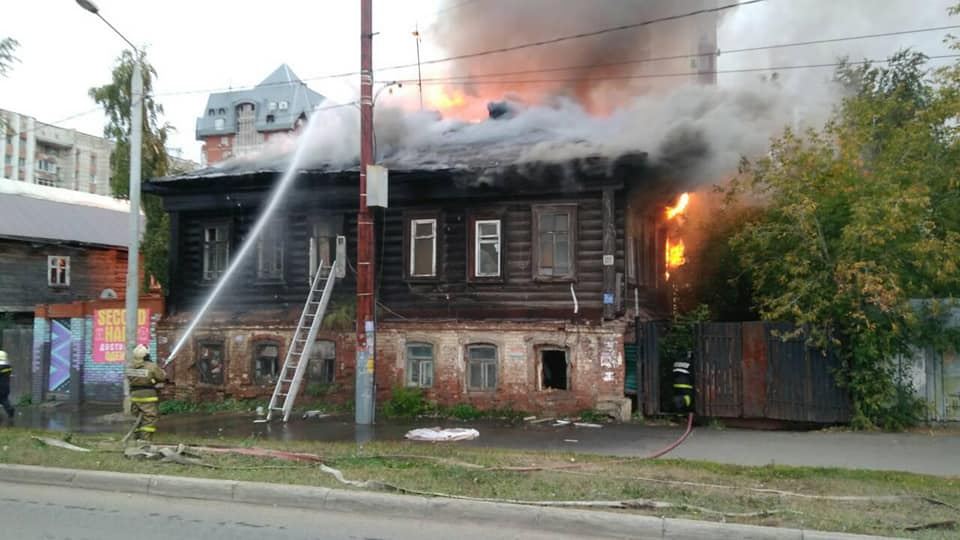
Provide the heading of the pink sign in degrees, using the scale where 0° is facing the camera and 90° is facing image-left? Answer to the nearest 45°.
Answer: approximately 0°

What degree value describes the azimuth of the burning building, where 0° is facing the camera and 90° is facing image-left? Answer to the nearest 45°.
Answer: approximately 0°

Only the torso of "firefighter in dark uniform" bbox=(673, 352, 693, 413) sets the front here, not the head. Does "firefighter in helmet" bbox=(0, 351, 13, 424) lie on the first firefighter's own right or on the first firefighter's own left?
on the first firefighter's own left

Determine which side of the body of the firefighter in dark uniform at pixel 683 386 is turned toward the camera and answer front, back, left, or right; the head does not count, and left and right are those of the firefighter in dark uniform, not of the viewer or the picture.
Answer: back

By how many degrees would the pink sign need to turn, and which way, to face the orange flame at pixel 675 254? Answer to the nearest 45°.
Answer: approximately 90° to its left

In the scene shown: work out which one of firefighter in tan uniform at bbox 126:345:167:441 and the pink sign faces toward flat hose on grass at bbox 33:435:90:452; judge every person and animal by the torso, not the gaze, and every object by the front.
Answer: the pink sign

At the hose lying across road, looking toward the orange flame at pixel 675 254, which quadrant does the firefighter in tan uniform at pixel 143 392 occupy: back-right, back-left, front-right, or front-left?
back-left
